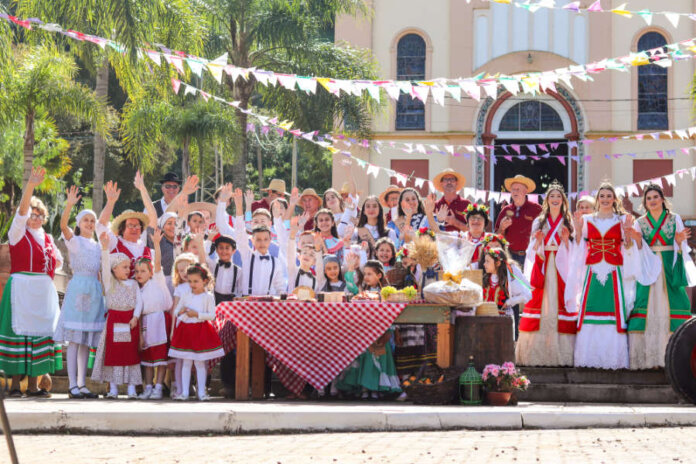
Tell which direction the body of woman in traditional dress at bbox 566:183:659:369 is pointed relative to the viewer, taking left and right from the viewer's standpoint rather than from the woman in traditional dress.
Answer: facing the viewer

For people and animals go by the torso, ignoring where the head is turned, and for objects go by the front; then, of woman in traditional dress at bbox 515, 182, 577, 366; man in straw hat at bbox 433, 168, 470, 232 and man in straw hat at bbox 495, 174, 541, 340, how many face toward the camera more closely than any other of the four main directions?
3

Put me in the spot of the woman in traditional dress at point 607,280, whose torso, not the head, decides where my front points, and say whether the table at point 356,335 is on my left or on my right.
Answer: on my right

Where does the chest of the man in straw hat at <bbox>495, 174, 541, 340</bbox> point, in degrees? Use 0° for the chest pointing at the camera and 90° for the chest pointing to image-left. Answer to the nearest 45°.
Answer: approximately 0°

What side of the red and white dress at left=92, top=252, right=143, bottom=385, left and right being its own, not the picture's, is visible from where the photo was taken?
front

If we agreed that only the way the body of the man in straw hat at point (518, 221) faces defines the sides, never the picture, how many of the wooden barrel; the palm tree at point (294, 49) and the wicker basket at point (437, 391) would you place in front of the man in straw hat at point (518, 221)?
2

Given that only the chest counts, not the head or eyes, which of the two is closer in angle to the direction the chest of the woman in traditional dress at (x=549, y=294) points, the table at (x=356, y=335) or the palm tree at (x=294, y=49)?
the table

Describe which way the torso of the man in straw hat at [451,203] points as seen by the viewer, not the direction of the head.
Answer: toward the camera

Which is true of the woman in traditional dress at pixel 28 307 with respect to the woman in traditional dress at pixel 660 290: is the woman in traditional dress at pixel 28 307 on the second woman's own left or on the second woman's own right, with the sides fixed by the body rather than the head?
on the second woman's own right

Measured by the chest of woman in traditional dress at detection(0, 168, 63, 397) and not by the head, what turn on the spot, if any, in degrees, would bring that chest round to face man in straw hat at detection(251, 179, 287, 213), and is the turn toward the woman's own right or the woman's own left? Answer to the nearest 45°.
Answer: approximately 90° to the woman's own left

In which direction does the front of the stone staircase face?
toward the camera
